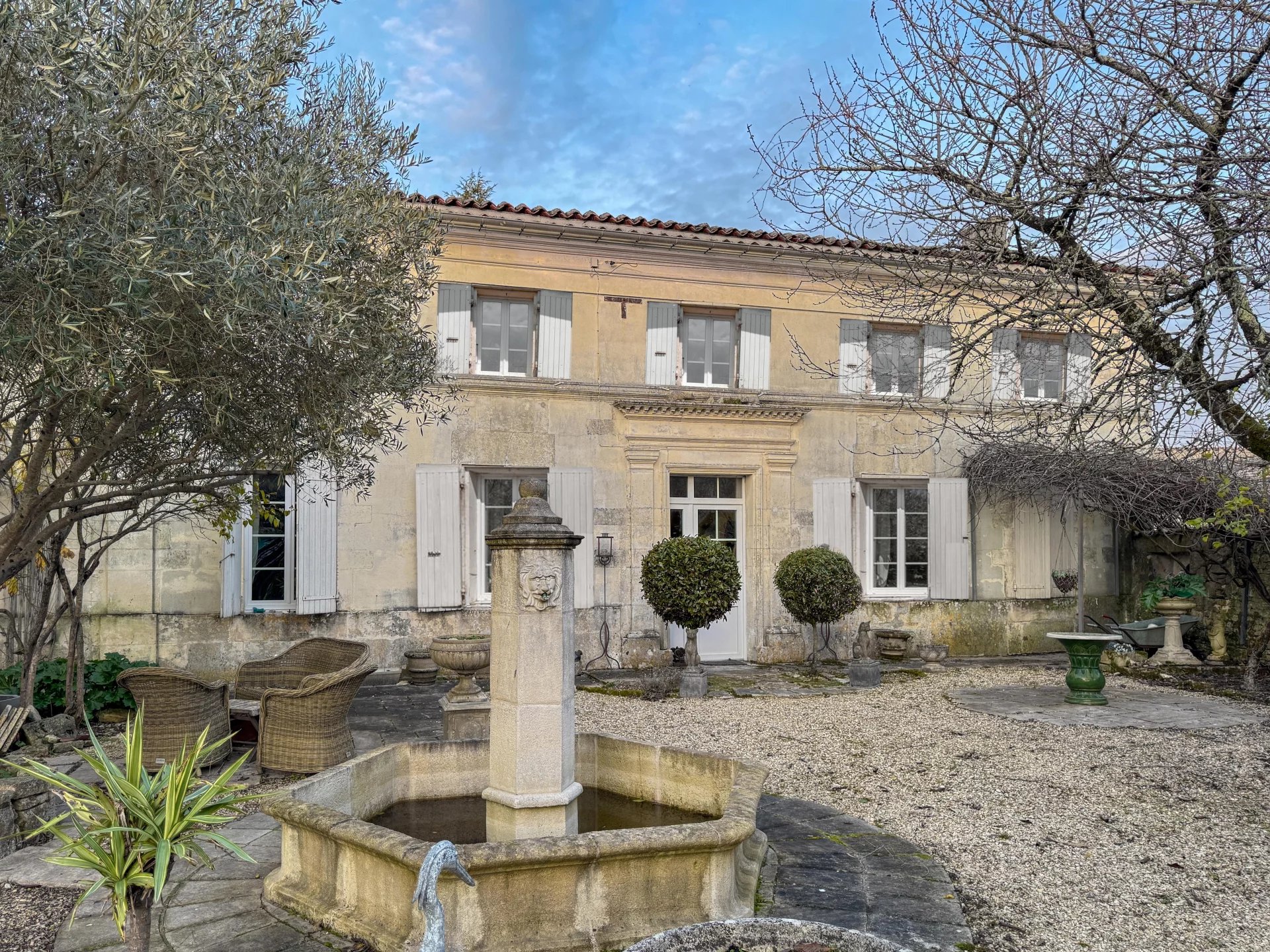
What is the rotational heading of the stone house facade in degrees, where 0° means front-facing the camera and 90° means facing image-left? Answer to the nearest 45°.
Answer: approximately 0°

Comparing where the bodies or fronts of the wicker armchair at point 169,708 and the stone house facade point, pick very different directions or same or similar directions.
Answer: very different directions

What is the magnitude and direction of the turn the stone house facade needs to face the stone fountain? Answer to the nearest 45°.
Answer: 0° — it already faces it

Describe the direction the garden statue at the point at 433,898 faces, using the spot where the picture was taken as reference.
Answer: facing to the right of the viewer

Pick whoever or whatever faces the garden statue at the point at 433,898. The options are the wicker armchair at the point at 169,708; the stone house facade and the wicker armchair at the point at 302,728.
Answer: the stone house facade

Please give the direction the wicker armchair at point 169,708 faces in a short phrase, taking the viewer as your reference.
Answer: facing away from the viewer and to the right of the viewer

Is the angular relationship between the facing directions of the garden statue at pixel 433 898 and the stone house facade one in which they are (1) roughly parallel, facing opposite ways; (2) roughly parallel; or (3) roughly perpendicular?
roughly perpendicular
